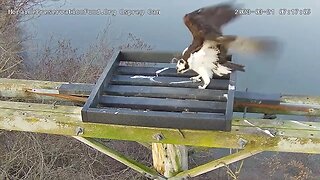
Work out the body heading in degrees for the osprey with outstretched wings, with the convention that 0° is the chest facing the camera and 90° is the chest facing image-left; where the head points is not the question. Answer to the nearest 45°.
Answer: approximately 90°
